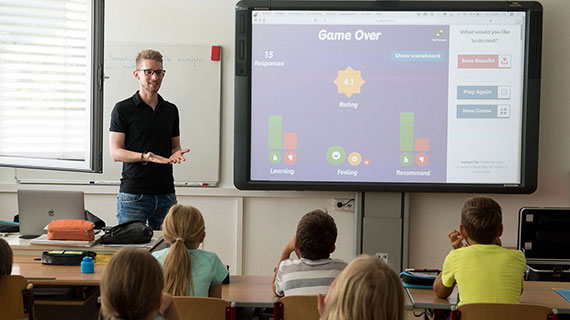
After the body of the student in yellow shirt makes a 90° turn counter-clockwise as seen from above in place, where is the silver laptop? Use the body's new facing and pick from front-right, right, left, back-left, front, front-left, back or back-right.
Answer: front

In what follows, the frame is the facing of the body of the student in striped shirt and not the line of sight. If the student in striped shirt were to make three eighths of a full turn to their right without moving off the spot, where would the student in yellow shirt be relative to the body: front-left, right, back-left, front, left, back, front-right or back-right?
front-left

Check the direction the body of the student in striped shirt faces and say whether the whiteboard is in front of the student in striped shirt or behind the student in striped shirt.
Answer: in front

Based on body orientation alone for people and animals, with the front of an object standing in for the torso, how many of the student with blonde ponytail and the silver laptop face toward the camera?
0

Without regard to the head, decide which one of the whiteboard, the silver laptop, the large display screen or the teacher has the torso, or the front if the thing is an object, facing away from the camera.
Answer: the silver laptop

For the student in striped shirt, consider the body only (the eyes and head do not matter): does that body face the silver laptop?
no

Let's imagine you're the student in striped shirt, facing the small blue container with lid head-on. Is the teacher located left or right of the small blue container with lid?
right

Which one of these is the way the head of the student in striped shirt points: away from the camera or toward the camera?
away from the camera

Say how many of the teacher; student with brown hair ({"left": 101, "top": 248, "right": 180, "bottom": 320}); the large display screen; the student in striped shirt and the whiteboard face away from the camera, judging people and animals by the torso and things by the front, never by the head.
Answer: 2

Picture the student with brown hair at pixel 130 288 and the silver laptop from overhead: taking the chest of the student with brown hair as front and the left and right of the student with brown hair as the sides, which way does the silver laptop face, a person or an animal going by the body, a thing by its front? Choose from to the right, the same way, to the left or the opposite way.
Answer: the same way

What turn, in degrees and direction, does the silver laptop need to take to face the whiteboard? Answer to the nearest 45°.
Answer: approximately 45° to its right

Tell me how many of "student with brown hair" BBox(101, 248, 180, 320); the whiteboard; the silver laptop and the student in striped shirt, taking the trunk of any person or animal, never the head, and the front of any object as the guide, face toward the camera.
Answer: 1

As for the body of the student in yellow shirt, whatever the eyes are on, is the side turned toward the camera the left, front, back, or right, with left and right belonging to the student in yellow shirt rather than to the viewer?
back

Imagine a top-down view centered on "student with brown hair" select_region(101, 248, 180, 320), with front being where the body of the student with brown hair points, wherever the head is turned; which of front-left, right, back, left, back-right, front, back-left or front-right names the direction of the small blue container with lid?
front

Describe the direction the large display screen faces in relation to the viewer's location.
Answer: facing the viewer

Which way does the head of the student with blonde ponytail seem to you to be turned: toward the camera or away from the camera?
away from the camera

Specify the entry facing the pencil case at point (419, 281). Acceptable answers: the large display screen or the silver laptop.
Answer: the large display screen

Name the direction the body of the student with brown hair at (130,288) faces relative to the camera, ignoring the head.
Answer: away from the camera

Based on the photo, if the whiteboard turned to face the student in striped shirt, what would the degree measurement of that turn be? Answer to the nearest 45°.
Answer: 0° — it already faces them

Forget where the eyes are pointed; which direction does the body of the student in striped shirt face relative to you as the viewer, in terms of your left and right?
facing away from the viewer

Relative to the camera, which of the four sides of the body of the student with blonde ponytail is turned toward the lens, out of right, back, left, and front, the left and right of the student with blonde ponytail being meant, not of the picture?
back
